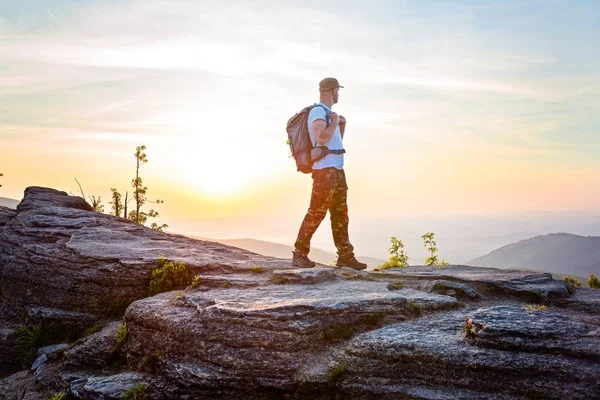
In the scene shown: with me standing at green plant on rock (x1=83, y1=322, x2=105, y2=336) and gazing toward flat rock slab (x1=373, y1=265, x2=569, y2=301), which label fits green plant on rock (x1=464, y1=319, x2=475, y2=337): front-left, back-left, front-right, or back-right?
front-right

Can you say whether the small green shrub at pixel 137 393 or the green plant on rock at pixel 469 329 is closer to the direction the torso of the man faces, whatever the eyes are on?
the green plant on rock

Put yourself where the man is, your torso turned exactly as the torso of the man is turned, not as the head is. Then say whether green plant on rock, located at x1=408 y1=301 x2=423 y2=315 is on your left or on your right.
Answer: on your right

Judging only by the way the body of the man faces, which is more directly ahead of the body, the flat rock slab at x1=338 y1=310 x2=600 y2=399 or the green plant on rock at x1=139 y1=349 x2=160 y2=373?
the flat rock slab

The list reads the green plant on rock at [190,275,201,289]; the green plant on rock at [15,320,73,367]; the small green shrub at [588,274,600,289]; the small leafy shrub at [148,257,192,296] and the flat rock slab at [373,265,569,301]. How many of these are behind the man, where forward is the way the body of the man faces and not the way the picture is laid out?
3

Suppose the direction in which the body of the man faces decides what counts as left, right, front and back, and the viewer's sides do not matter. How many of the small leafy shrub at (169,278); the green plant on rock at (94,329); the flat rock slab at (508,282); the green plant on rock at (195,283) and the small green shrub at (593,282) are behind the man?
3

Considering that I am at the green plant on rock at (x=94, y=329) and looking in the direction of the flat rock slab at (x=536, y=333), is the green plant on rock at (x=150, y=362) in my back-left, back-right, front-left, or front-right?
front-right

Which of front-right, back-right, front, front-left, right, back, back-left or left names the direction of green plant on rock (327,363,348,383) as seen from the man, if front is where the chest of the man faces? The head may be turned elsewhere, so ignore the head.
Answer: right

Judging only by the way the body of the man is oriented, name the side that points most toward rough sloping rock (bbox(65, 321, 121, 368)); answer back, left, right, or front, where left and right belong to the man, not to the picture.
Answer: back

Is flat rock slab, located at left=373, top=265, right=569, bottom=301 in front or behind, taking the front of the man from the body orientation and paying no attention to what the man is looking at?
in front

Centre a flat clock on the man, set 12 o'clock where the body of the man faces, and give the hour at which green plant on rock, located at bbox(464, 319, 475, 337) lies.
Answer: The green plant on rock is roughly at 2 o'clock from the man.

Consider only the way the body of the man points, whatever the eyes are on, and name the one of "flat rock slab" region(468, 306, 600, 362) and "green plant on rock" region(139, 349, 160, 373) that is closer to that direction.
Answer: the flat rock slab

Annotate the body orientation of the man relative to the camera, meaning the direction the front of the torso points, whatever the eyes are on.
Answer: to the viewer's right
